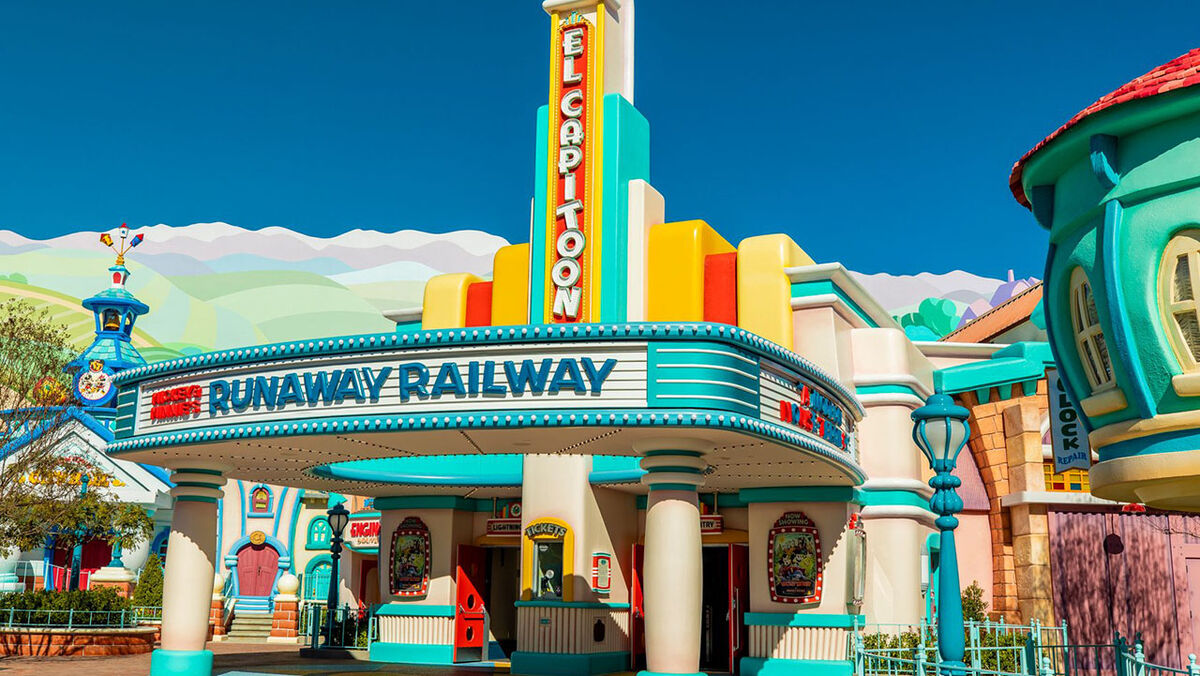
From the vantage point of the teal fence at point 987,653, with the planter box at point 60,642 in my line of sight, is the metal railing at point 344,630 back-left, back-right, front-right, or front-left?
front-right

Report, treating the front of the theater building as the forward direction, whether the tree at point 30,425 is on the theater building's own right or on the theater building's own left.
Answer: on the theater building's own right

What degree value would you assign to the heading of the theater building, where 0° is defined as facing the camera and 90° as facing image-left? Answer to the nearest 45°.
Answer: approximately 45°

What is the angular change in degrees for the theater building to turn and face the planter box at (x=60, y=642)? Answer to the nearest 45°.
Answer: approximately 90° to its right

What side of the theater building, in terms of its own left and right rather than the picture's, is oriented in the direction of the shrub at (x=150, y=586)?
right

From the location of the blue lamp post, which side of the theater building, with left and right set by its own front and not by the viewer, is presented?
left

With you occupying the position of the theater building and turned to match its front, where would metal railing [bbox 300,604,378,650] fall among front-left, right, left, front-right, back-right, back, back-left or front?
right
